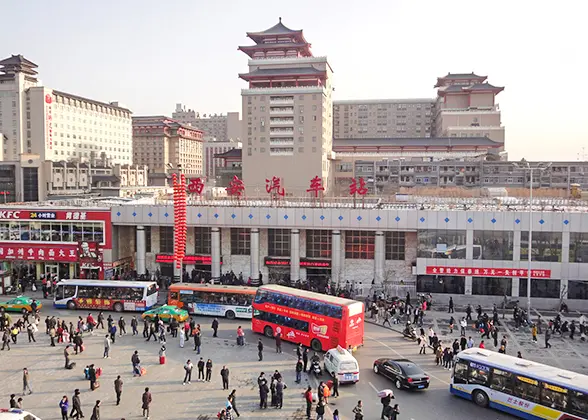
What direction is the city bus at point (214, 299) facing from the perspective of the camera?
to the viewer's left

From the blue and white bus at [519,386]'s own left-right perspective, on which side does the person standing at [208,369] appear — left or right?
on its left

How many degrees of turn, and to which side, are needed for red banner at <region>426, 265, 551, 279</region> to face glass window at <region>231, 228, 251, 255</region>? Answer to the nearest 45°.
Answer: approximately 90° to its right

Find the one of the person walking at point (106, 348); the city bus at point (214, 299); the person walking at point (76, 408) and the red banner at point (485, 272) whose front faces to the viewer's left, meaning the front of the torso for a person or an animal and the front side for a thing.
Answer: the city bus

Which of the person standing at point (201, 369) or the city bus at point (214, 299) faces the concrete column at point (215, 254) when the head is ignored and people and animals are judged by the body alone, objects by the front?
the person standing

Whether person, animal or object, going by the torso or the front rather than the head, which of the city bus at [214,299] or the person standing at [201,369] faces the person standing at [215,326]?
the person standing at [201,369]
